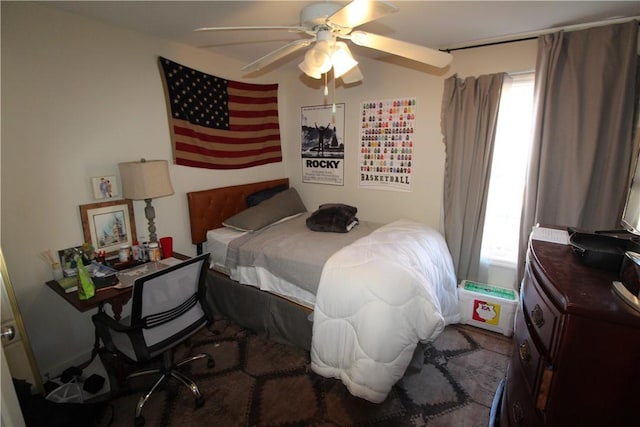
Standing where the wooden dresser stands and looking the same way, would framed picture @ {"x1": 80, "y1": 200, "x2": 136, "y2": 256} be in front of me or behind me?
in front

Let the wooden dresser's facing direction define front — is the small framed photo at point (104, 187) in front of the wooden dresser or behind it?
in front

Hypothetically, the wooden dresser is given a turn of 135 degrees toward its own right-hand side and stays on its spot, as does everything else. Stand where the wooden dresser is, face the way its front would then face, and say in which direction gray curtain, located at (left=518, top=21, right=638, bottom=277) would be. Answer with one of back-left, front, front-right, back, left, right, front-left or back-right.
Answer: front-left

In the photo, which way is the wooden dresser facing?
to the viewer's left

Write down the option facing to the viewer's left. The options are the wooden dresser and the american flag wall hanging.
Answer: the wooden dresser

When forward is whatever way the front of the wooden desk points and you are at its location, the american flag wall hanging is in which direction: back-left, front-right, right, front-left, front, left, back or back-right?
left

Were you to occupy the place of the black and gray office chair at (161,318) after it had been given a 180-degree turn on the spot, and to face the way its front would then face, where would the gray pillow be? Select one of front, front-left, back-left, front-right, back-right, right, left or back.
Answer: left

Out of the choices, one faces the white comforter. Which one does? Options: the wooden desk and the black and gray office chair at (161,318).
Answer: the wooden desk

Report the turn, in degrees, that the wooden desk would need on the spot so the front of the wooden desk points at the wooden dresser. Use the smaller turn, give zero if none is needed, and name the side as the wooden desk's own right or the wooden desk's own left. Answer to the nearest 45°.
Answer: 0° — it already faces it

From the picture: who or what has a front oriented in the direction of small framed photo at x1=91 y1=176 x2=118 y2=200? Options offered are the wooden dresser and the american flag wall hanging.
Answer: the wooden dresser

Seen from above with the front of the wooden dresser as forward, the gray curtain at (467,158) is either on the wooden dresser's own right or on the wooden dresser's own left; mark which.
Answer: on the wooden dresser's own right

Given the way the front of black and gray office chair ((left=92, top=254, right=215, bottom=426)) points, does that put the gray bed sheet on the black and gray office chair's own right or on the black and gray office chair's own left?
on the black and gray office chair's own right

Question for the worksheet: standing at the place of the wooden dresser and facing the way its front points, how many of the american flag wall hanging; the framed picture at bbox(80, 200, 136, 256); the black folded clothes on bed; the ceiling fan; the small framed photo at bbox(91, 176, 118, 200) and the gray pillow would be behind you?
0

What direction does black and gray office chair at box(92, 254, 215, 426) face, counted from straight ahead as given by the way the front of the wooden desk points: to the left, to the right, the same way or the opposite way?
the opposite way

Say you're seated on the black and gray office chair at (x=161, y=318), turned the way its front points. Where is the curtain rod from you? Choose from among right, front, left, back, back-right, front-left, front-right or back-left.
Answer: back-right

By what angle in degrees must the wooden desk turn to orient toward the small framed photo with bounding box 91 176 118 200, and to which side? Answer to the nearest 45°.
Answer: approximately 135° to its left

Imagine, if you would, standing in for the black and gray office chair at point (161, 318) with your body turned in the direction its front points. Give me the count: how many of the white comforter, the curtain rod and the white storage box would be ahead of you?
0

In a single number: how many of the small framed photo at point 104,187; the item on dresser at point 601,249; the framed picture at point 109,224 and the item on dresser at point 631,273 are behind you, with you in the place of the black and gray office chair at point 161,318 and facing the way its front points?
2

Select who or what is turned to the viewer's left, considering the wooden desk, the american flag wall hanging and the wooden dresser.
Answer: the wooden dresser

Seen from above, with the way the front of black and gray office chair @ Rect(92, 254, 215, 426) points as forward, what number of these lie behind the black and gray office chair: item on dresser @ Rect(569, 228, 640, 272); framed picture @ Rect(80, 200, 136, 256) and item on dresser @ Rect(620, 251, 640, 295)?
2

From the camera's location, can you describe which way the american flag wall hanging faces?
facing the viewer and to the right of the viewer

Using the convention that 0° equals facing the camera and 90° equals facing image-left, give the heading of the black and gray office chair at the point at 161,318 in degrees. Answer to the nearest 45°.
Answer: approximately 135°

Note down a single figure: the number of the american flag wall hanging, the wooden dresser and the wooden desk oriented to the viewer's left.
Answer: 1
